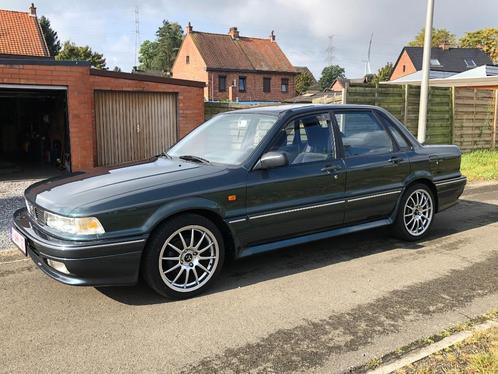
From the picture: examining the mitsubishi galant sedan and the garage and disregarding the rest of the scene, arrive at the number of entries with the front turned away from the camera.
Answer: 0

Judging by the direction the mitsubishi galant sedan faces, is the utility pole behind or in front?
behind

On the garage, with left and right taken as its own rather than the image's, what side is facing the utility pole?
left

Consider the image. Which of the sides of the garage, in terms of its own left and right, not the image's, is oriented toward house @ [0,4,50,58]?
back

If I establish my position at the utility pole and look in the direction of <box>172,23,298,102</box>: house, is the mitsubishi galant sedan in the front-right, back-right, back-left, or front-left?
back-left

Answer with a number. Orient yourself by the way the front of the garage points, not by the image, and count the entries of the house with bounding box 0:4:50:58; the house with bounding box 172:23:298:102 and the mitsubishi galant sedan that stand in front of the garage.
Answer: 1

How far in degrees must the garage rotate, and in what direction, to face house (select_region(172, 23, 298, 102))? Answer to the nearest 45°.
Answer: approximately 180°

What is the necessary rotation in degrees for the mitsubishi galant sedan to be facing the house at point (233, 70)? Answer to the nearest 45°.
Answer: approximately 135° to its right

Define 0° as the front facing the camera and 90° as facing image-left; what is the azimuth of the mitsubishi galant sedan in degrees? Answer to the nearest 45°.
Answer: approximately 45°

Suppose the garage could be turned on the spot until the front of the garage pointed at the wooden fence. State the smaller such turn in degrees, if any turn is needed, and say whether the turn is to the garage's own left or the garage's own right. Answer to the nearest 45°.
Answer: approximately 90° to the garage's own left
